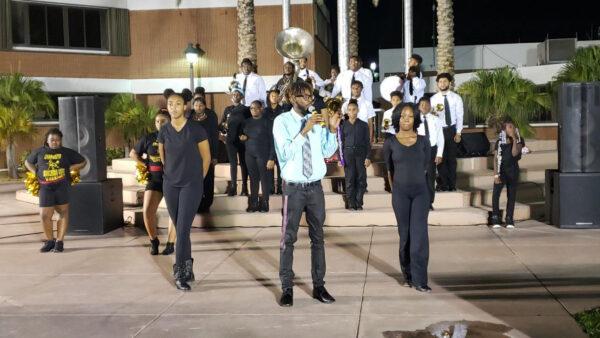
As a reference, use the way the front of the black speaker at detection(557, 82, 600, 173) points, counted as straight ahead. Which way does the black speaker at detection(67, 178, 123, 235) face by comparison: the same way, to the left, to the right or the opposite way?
the same way

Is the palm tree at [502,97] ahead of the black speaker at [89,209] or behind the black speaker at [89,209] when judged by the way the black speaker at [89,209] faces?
behind

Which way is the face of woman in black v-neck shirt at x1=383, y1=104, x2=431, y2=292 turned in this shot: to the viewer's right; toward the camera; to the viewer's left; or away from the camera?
toward the camera

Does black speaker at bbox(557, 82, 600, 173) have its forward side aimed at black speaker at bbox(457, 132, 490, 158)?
no

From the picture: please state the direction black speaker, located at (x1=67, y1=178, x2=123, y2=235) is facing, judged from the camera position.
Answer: facing the viewer and to the left of the viewer

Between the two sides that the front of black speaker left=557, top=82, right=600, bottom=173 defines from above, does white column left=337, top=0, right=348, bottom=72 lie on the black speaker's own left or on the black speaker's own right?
on the black speaker's own right

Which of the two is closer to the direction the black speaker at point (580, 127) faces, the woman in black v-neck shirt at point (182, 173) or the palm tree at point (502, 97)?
the woman in black v-neck shirt

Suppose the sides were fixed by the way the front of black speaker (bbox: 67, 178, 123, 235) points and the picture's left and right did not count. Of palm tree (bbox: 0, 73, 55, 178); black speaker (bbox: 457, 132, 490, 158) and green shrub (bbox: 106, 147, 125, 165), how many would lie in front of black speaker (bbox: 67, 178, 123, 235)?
0

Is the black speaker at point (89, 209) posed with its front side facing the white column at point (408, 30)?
no

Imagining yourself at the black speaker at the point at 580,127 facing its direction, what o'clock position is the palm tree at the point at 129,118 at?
The palm tree is roughly at 4 o'clock from the black speaker.

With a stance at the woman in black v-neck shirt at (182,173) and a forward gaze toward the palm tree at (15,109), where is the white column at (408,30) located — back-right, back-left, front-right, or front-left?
front-right

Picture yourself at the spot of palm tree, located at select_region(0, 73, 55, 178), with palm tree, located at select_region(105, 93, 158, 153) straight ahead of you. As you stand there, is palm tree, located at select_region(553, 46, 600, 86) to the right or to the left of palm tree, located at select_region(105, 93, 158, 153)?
right

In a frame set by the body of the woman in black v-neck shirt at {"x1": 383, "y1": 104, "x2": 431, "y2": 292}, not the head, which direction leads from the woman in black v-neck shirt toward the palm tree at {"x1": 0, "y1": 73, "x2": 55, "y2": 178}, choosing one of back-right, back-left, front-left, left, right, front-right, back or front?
back-right

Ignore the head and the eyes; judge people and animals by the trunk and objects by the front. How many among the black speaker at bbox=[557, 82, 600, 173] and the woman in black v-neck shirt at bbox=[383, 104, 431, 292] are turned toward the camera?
2

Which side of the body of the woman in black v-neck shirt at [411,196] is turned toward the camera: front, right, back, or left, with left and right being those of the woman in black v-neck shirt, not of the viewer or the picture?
front

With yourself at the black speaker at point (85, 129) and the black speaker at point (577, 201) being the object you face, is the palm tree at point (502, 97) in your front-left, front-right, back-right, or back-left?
front-left

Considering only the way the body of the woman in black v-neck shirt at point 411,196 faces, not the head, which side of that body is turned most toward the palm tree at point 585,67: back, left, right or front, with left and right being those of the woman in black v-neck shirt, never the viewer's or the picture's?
back

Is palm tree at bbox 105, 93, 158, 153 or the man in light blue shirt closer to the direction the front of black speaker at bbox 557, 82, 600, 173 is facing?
the man in light blue shirt

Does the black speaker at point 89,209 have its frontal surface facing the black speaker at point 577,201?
no

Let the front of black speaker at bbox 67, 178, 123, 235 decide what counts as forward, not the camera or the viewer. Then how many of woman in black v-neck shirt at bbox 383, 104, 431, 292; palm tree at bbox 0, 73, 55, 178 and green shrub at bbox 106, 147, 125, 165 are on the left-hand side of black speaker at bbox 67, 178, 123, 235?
1
